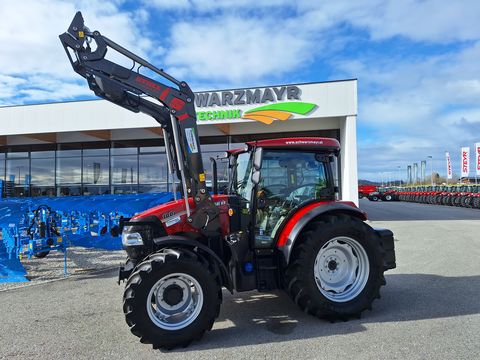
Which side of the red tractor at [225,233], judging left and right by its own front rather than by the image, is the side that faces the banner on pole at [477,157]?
back

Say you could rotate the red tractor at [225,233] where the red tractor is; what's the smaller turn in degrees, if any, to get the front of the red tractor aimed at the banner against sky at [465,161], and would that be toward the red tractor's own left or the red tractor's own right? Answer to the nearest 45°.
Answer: approximately 180°

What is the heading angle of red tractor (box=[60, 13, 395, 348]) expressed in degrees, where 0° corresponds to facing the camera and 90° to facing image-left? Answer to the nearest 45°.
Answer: approximately 45°
